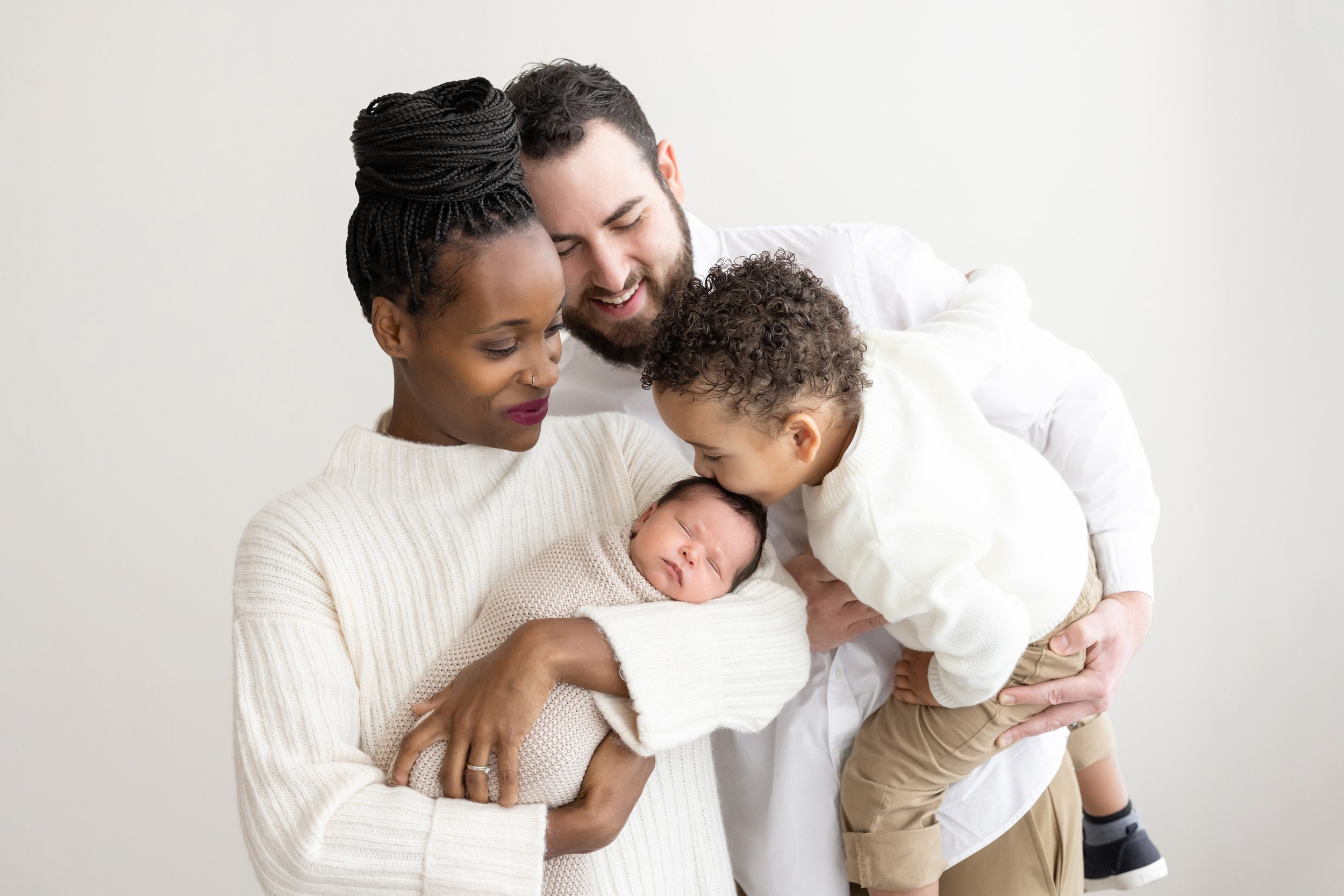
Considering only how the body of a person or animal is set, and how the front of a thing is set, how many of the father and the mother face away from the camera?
0

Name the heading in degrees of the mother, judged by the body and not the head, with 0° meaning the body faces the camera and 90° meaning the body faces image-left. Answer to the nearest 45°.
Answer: approximately 315°

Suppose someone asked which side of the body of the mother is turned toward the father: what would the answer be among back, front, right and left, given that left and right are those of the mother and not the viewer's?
left

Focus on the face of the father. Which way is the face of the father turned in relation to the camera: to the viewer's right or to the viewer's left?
to the viewer's left
